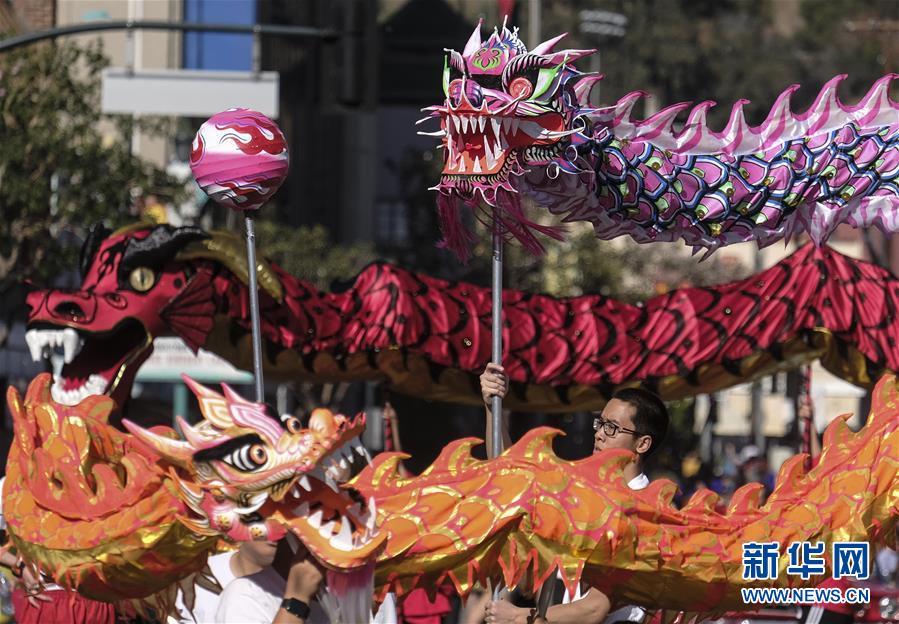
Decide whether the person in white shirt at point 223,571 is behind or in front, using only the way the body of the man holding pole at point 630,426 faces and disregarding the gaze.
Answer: in front
